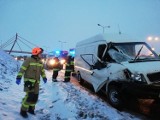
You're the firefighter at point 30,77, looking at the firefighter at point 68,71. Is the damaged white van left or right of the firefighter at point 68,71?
right

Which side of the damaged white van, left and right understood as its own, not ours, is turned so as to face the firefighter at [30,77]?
right

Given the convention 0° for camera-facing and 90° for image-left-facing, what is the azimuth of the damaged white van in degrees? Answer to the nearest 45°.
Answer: approximately 315°

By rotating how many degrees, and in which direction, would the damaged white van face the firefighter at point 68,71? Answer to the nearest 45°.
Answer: approximately 180°
